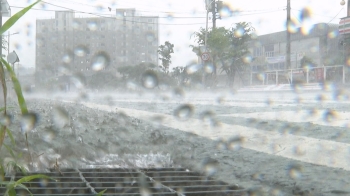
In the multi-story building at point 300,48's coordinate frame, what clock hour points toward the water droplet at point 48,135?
The water droplet is roughly at 11 o'clock from the multi-story building.

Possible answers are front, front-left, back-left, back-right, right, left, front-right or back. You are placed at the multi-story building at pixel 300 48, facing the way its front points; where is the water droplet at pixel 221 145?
front-left

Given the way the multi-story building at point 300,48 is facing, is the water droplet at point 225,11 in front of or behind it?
in front

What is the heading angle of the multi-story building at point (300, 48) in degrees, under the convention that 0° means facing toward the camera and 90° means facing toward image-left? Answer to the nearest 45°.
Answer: approximately 45°

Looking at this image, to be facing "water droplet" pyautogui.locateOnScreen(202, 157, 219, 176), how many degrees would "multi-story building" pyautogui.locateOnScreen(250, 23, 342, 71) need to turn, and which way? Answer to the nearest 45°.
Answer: approximately 45° to its left

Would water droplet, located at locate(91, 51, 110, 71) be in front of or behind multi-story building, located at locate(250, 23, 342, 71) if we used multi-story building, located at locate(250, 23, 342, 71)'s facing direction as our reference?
in front

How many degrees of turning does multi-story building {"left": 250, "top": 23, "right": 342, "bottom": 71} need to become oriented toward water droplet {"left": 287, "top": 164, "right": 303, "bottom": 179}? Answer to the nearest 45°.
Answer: approximately 45° to its left
